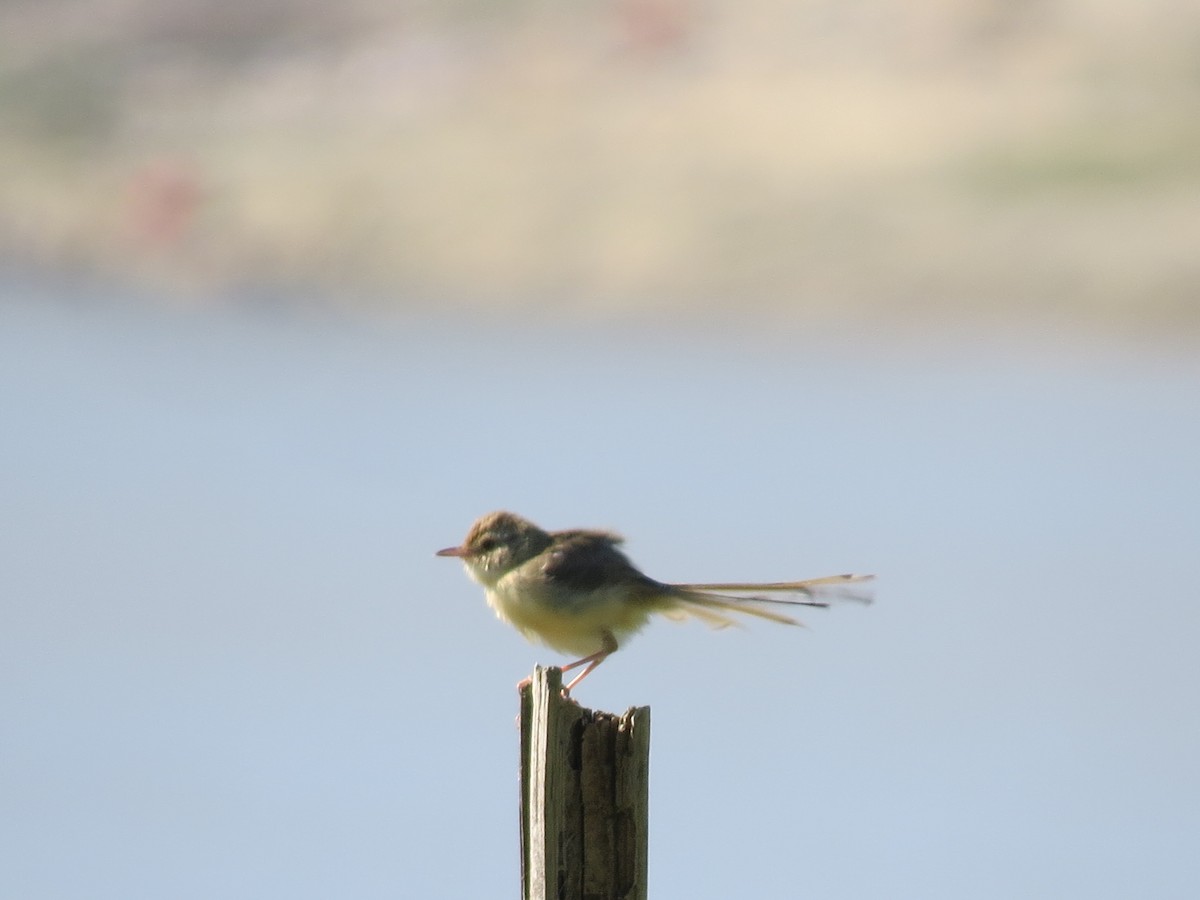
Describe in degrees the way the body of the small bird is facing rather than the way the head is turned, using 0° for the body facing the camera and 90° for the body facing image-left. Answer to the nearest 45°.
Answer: approximately 90°
